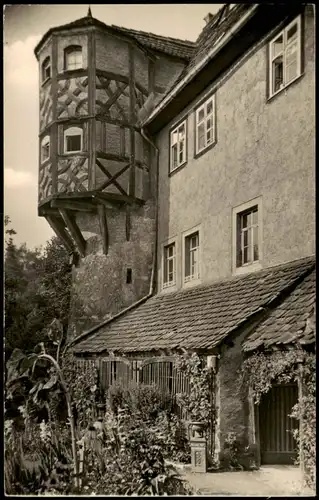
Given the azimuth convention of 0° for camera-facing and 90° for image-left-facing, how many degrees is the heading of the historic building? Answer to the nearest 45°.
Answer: approximately 45°

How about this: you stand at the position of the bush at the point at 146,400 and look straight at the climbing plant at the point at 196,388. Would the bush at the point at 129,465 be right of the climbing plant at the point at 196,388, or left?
right
